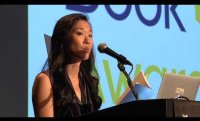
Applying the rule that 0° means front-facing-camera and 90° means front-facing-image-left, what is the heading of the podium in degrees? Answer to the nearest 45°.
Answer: approximately 315°
